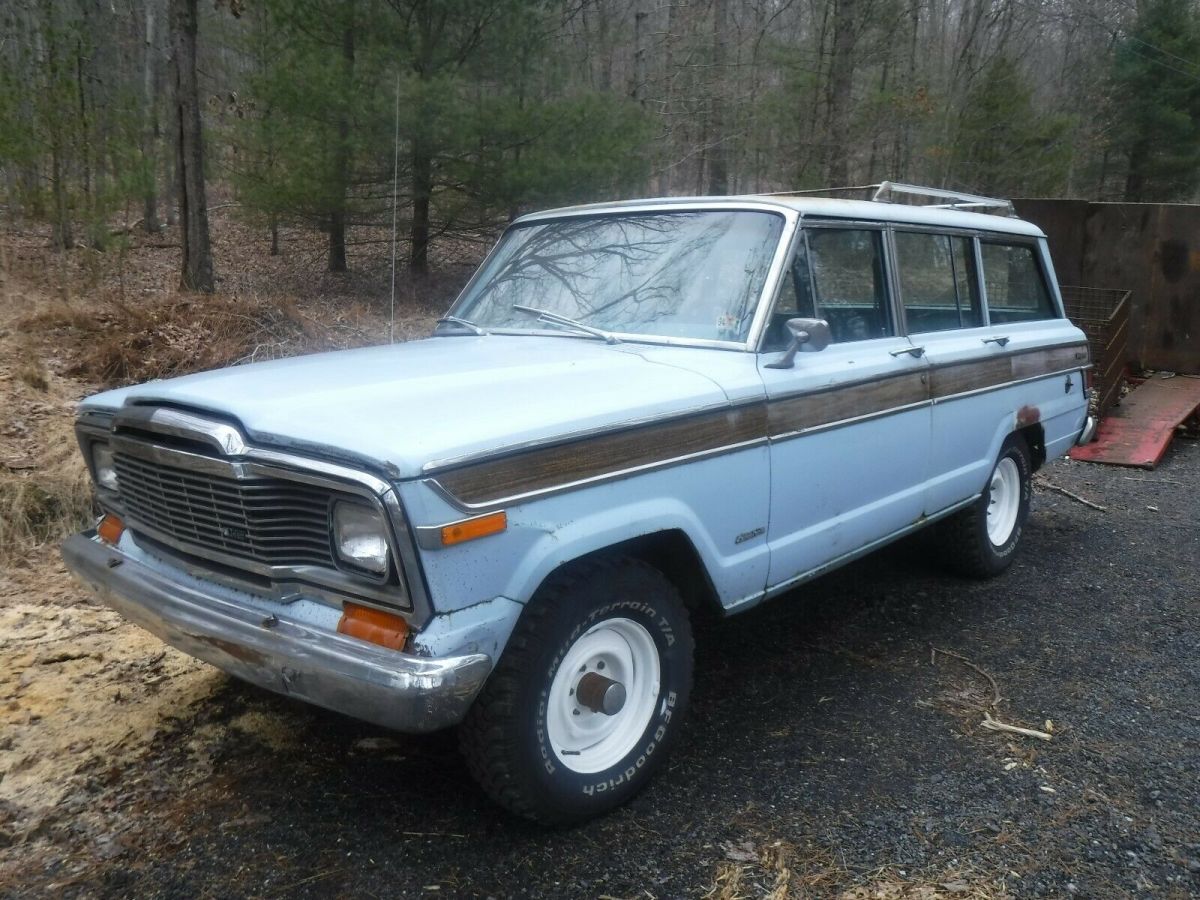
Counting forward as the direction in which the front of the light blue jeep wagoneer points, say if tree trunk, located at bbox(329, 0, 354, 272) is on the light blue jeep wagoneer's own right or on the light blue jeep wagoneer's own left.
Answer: on the light blue jeep wagoneer's own right

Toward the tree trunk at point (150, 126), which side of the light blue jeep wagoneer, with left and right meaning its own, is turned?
right

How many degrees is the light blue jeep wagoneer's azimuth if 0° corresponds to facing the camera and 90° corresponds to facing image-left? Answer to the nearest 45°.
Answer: approximately 45°

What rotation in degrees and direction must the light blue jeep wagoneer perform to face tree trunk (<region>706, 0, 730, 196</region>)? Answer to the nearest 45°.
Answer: approximately 135° to its right

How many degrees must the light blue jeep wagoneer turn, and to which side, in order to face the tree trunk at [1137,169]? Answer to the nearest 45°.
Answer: approximately 180°

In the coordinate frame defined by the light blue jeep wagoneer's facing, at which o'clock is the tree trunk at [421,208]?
The tree trunk is roughly at 4 o'clock from the light blue jeep wagoneer.

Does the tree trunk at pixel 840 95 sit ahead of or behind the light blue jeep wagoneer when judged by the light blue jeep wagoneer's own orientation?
behind

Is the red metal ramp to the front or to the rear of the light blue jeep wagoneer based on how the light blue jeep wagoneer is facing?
to the rear

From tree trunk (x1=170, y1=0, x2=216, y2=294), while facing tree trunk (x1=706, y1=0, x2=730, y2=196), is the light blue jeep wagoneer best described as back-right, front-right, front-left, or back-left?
back-right

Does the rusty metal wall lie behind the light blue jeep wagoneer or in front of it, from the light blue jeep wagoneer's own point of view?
behind

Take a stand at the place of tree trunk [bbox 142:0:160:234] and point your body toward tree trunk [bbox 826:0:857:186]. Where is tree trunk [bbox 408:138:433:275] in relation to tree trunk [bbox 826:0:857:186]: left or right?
right
